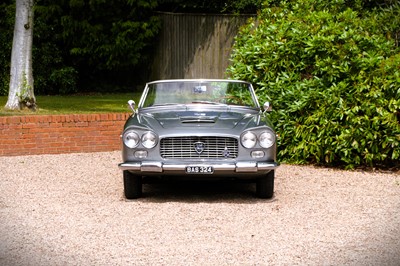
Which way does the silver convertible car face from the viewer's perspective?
toward the camera

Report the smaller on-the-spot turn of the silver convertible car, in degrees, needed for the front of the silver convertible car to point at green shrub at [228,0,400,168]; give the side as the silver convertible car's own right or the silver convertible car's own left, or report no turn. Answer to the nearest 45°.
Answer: approximately 135° to the silver convertible car's own left
